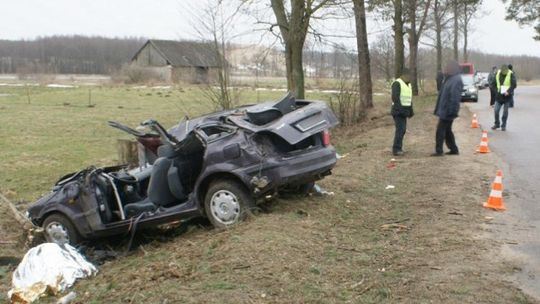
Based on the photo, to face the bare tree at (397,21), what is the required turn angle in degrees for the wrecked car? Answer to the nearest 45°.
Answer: approximately 90° to its right

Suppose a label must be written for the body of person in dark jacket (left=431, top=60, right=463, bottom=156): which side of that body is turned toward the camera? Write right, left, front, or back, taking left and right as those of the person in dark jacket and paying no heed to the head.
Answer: left

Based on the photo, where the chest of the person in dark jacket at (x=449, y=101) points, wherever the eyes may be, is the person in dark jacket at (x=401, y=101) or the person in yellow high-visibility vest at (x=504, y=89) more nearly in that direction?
the person in dark jacket

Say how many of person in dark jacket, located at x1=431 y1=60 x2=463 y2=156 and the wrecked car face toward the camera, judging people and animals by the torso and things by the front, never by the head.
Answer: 0

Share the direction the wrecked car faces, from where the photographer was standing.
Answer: facing away from the viewer and to the left of the viewer

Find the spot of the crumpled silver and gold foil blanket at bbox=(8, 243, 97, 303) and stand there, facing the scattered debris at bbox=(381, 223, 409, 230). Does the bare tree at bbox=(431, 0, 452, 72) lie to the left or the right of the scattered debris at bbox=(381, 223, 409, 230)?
left

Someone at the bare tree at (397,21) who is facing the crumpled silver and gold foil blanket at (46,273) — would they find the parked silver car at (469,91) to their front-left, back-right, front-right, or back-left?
back-left

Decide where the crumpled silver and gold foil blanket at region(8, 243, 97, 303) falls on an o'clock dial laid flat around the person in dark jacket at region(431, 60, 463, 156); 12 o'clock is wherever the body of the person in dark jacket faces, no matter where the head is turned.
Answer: The crumpled silver and gold foil blanket is roughly at 10 o'clock from the person in dark jacket.

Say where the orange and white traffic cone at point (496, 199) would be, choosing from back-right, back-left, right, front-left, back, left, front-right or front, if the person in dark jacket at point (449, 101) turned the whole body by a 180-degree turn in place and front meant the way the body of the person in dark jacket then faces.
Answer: right

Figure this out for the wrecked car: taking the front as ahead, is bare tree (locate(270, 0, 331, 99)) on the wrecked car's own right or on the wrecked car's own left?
on the wrecked car's own right

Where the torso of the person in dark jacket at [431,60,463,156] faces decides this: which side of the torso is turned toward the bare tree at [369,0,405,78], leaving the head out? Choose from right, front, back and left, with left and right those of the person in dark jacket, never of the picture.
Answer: right

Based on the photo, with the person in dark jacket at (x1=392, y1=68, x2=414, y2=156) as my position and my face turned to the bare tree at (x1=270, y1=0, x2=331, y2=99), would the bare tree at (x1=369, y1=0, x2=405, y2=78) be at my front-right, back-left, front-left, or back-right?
front-right

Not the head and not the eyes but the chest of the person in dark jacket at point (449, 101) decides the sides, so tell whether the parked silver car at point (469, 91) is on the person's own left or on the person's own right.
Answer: on the person's own right

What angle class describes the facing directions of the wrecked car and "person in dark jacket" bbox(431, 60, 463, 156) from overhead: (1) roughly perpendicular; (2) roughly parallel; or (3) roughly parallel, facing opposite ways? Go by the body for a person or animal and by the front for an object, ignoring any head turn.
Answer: roughly parallel

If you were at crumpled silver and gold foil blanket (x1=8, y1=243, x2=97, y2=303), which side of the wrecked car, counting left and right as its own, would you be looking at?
left

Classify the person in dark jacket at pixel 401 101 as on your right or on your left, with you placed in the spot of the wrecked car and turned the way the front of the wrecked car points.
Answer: on your right

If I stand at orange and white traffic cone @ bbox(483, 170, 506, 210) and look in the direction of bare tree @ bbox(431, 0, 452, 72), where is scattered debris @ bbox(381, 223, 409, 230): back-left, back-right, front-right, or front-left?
back-left
